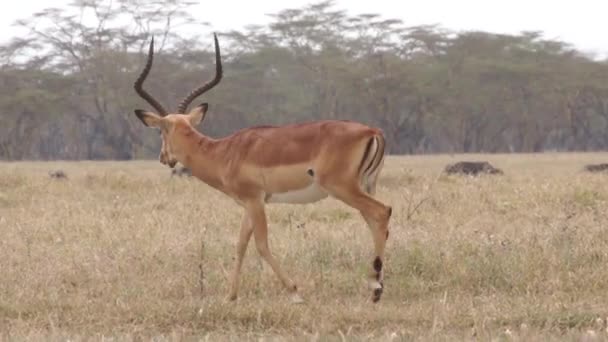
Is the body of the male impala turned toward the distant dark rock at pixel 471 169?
no

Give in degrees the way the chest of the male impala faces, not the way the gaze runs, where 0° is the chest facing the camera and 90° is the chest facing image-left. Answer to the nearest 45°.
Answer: approximately 90°
